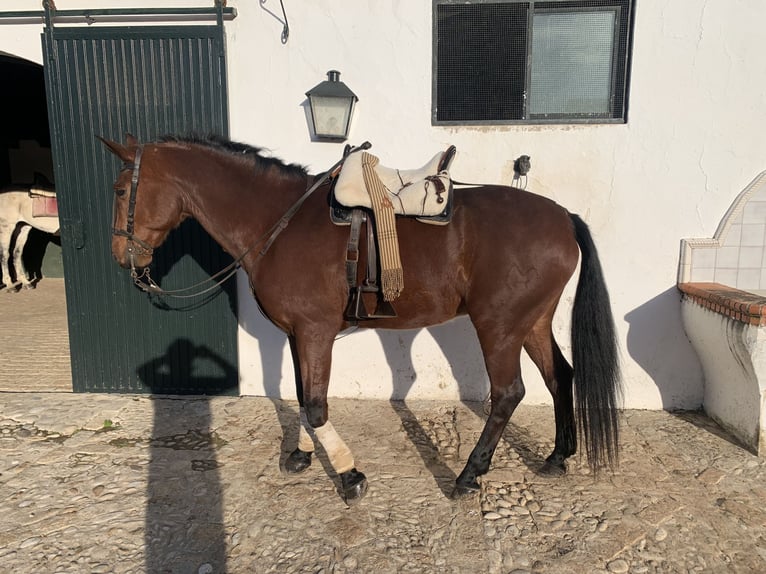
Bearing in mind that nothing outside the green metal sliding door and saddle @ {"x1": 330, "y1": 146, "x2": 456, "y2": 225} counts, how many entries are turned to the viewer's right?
0

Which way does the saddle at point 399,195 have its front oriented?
to the viewer's left

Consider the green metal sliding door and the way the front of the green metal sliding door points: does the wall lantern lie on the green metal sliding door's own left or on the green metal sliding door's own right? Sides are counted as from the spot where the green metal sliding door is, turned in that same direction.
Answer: on the green metal sliding door's own left

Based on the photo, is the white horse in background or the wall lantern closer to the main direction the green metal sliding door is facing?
the wall lantern

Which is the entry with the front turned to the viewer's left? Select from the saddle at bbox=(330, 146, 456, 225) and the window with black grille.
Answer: the saddle

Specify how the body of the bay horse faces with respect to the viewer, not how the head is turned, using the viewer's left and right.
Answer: facing to the left of the viewer

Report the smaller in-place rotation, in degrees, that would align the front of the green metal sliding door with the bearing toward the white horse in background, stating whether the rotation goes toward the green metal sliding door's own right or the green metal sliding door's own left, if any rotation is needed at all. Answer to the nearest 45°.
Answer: approximately 180°

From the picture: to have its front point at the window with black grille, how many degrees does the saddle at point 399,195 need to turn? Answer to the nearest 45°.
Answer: approximately 135° to its right

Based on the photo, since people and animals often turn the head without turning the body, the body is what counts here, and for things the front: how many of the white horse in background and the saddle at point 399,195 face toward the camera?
0

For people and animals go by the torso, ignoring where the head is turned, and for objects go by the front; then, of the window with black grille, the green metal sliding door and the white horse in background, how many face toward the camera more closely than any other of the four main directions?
2

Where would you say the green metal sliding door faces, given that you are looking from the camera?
facing the viewer

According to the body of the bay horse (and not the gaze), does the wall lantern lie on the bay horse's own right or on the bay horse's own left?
on the bay horse's own right
